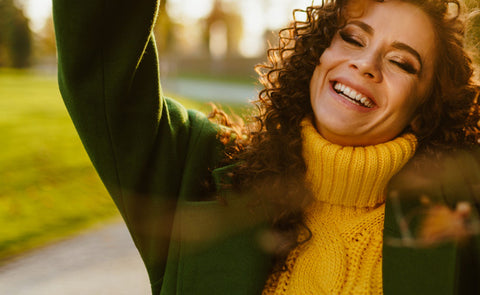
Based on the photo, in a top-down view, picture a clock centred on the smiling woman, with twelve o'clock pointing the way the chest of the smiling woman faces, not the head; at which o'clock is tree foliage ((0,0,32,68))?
The tree foliage is roughly at 5 o'clock from the smiling woman.

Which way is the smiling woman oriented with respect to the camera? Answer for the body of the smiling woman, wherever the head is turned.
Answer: toward the camera
